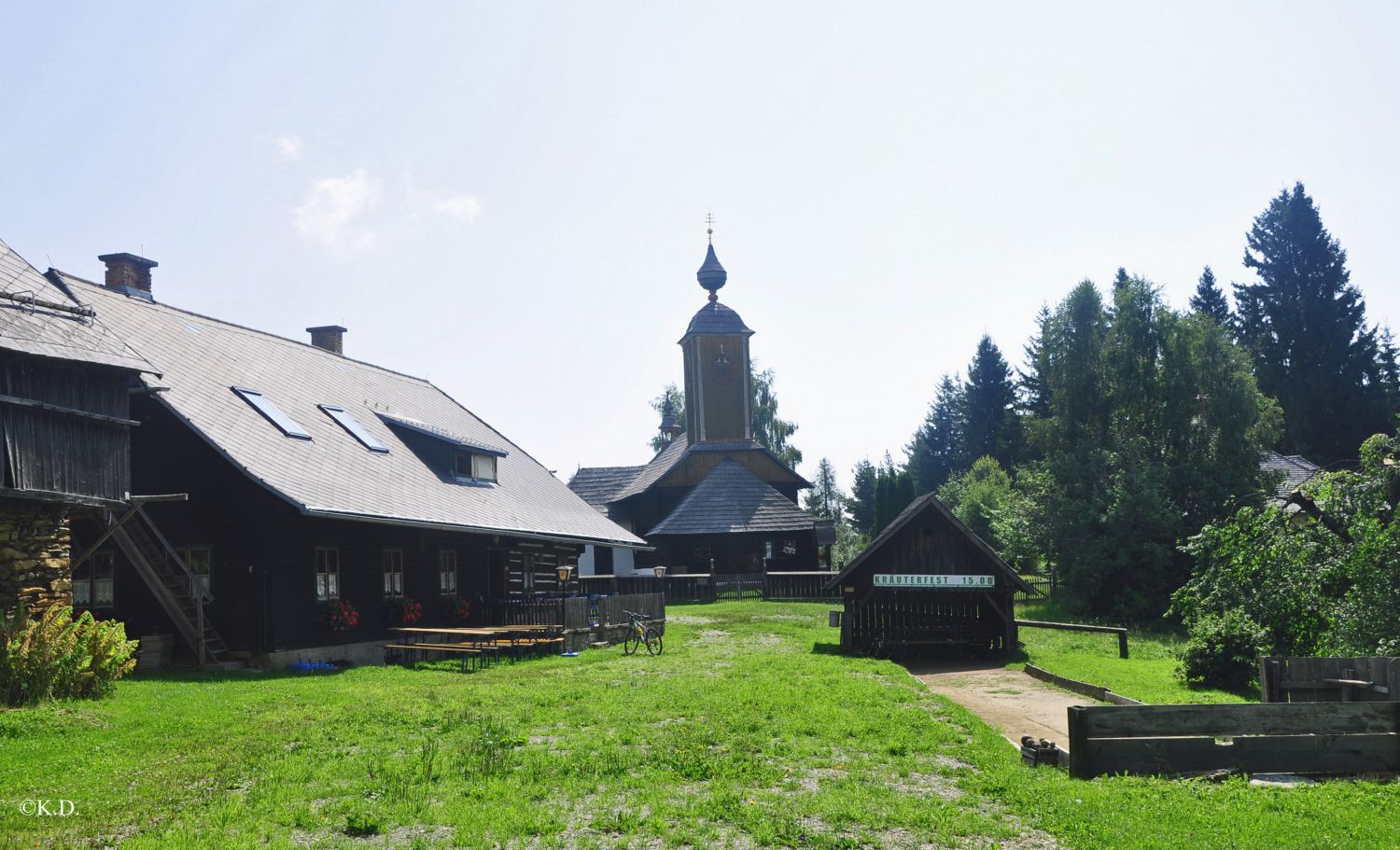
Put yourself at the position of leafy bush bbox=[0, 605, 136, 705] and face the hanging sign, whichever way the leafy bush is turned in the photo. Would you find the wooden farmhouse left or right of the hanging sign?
left

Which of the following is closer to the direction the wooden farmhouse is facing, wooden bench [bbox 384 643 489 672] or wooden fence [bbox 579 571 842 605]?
the wooden bench

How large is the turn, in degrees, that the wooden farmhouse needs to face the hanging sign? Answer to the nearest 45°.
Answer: approximately 45° to its left

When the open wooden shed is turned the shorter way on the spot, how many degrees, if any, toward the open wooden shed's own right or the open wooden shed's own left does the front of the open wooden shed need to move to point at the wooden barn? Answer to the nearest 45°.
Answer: approximately 45° to the open wooden shed's own right

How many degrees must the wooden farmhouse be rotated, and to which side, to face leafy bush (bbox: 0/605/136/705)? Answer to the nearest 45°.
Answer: approximately 45° to its right

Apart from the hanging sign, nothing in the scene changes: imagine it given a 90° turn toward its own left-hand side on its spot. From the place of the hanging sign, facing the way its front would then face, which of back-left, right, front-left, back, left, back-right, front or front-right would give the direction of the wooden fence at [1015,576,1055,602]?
left

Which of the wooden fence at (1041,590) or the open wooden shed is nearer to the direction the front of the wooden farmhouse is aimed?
the open wooden shed

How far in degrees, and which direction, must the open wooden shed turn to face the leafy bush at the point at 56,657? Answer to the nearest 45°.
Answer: approximately 45° to its right
